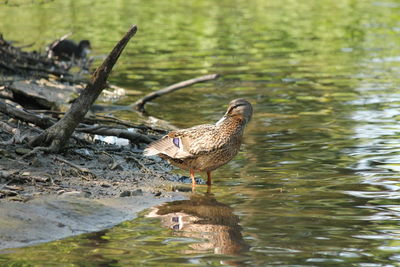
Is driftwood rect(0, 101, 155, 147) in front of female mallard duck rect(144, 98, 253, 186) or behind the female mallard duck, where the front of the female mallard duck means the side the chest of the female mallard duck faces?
behind

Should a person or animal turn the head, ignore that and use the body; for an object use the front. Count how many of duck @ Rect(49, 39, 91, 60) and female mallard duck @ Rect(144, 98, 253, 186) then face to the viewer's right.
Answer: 2

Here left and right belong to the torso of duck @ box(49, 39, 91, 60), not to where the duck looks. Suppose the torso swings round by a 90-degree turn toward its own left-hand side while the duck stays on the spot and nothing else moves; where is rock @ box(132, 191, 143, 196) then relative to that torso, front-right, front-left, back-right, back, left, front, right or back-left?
back

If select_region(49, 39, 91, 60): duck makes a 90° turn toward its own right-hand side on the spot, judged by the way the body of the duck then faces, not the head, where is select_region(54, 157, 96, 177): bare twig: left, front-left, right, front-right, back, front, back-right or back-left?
front

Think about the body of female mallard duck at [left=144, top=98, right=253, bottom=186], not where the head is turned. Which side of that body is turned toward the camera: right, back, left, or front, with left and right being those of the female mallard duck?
right

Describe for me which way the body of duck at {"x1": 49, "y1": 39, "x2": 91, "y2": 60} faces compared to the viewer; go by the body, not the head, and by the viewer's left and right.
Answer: facing to the right of the viewer

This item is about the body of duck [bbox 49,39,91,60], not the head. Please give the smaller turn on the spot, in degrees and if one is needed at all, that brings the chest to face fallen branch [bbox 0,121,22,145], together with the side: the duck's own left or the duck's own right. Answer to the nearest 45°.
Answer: approximately 90° to the duck's own right

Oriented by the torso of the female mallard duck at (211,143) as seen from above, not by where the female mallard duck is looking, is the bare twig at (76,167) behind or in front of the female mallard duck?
behind

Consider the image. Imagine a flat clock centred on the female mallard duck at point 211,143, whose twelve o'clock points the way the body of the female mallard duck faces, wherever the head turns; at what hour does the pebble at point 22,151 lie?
The pebble is roughly at 6 o'clock from the female mallard duck.

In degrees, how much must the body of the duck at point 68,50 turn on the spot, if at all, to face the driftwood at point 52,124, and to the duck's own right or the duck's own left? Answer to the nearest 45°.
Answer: approximately 90° to the duck's own right

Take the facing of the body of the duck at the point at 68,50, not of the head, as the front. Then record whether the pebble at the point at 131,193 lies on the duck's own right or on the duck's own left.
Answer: on the duck's own right

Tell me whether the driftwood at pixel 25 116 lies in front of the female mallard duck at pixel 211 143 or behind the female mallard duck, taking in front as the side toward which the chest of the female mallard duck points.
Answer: behind
